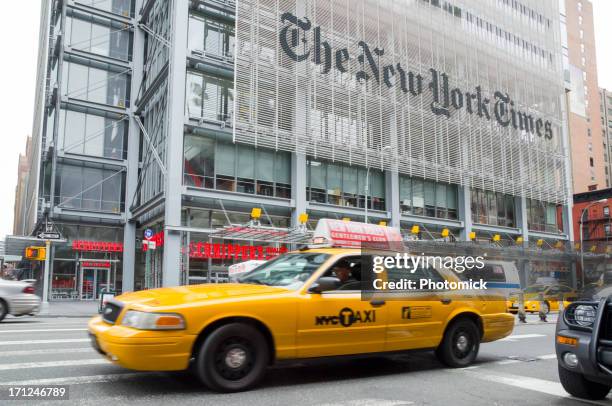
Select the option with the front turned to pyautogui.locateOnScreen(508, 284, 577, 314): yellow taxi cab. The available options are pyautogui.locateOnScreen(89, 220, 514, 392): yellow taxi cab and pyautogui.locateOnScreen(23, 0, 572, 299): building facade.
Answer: the building facade

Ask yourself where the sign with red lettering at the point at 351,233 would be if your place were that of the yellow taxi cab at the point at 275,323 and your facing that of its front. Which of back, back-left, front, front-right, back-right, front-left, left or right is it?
back-right

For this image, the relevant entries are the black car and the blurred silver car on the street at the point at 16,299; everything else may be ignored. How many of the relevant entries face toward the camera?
1

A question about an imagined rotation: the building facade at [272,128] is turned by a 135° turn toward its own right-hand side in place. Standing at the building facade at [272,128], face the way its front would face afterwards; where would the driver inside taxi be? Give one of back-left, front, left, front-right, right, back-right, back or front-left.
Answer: left

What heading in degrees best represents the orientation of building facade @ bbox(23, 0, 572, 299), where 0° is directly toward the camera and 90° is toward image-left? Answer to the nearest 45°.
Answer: approximately 315°

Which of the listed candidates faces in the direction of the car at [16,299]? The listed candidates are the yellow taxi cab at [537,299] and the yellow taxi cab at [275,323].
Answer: the yellow taxi cab at [537,299]

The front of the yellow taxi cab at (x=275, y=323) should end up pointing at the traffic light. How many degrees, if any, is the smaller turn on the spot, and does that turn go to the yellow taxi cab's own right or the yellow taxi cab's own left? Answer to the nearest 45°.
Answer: approximately 90° to the yellow taxi cab's own right

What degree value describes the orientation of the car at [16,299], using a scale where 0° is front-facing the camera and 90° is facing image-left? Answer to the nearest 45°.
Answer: approximately 90°

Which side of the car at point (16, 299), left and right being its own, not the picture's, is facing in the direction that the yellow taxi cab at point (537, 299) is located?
back

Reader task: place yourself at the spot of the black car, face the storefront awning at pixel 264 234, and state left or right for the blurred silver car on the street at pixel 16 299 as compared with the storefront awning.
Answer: left

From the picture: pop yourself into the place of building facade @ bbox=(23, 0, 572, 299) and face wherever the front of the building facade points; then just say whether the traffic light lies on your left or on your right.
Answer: on your right

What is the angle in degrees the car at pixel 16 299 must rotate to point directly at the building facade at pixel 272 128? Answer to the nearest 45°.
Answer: approximately 135° to its right

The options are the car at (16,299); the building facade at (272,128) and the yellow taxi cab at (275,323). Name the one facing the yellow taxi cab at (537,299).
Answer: the building facade

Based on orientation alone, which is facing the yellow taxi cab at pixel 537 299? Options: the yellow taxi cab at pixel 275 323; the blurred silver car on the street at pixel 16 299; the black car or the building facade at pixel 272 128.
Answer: the building facade

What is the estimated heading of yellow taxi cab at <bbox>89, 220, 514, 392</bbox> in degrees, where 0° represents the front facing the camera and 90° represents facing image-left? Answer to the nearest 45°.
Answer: approximately 45°
